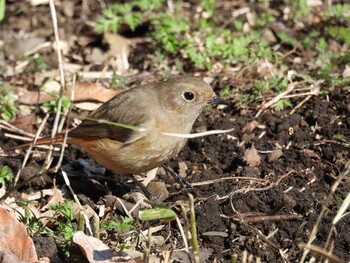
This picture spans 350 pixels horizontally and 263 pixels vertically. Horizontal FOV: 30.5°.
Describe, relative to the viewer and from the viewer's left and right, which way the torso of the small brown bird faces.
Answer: facing to the right of the viewer

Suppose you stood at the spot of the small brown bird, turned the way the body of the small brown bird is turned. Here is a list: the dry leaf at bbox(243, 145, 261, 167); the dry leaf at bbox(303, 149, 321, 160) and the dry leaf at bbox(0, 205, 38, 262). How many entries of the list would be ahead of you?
2

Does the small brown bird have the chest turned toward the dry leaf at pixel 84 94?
no

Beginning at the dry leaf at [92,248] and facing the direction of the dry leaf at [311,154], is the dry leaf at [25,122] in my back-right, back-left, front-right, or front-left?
front-left

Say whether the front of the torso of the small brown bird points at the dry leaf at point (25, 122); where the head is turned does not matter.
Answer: no

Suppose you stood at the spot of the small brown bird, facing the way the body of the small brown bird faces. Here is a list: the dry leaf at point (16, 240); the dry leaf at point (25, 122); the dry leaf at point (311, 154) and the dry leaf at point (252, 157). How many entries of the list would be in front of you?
2

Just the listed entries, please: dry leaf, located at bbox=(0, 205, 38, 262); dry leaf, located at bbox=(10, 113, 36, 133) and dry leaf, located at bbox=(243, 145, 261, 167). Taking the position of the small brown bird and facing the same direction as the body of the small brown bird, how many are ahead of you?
1

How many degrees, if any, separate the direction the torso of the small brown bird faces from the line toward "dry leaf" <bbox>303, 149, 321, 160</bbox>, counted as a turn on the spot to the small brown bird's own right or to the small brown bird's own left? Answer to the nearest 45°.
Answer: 0° — it already faces it

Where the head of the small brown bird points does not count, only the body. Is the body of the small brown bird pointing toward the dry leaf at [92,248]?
no

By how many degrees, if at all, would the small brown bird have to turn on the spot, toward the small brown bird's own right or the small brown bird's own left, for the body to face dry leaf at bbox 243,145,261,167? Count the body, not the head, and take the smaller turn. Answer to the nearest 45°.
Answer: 0° — it already faces it

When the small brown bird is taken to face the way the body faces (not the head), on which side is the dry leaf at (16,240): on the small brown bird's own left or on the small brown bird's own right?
on the small brown bird's own right
